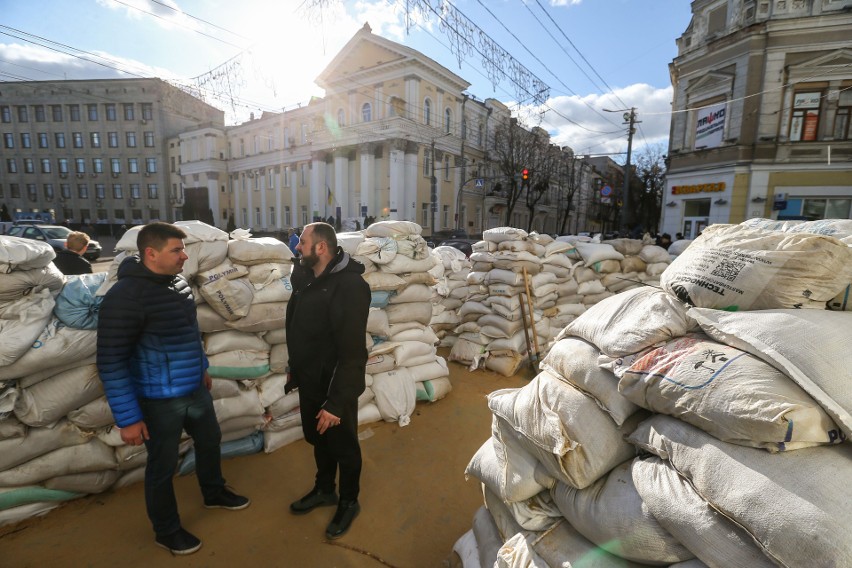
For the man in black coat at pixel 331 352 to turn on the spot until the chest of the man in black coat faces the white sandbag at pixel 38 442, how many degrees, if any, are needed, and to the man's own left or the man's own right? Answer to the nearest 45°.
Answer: approximately 45° to the man's own right

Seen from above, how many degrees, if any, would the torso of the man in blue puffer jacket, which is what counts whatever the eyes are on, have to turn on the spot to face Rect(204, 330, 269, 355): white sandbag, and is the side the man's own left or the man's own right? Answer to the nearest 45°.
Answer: approximately 90° to the man's own left

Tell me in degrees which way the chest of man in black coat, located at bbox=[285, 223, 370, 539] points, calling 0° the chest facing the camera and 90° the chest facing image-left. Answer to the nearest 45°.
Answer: approximately 45°

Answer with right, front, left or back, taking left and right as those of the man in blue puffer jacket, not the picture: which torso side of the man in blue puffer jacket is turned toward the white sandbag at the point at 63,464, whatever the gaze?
back

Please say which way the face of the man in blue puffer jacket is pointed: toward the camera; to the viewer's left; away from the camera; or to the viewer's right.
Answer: to the viewer's right

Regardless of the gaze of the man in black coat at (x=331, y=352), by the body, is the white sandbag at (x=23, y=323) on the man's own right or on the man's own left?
on the man's own right

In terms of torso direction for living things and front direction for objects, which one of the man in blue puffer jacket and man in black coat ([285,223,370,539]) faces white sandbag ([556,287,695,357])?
the man in blue puffer jacket

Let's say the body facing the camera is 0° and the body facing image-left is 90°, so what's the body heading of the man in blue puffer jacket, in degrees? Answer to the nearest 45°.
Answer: approximately 315°

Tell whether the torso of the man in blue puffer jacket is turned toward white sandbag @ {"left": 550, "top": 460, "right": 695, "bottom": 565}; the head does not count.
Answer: yes

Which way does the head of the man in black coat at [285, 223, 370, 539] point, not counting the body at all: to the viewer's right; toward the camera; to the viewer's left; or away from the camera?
to the viewer's left
